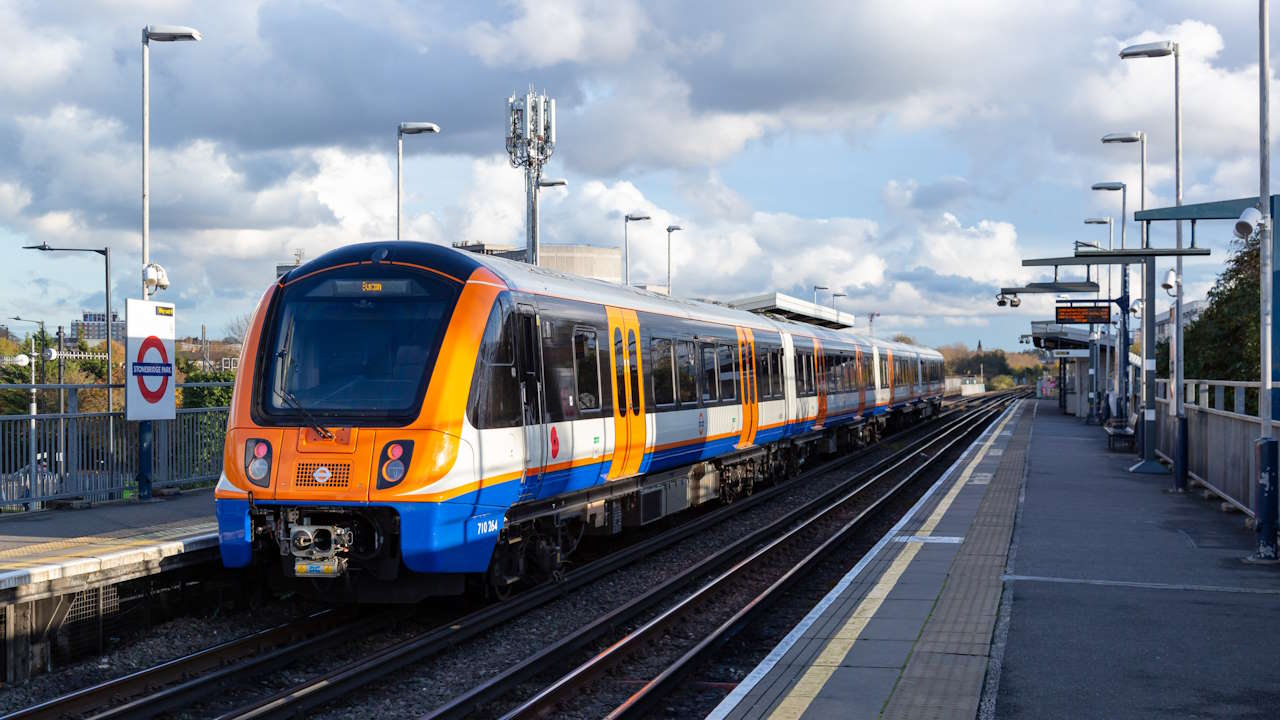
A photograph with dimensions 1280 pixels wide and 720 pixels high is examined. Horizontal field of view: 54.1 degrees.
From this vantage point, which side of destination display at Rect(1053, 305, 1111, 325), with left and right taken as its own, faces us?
front

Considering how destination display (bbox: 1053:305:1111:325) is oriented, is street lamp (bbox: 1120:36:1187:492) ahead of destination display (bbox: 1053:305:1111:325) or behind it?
ahead

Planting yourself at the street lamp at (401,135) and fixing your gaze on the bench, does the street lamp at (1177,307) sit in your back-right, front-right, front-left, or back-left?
front-right

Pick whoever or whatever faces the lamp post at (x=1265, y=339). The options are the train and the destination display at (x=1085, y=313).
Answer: the destination display

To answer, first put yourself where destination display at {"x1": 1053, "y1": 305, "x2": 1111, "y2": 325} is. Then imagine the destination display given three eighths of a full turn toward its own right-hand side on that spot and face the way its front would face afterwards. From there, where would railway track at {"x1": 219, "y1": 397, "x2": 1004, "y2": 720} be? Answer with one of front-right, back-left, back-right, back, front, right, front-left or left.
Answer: back-left

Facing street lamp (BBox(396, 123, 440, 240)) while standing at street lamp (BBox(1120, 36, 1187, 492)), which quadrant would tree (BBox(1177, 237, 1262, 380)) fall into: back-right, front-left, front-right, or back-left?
back-right

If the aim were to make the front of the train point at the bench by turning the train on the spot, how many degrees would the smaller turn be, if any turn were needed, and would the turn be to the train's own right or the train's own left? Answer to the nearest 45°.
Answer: approximately 180°

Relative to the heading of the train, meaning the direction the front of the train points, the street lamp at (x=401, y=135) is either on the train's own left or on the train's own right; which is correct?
on the train's own right

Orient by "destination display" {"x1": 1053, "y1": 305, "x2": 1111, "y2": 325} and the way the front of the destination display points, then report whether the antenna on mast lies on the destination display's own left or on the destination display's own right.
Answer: on the destination display's own right

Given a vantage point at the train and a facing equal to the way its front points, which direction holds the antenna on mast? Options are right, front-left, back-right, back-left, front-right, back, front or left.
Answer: back-right

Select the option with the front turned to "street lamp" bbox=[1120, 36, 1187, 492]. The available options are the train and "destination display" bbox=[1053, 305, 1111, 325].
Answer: the destination display

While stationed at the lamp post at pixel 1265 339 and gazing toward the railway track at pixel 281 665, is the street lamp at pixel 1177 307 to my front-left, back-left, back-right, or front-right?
back-right

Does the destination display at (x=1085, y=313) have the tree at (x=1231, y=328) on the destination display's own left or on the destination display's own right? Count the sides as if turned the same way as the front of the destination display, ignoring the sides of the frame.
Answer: on the destination display's own left

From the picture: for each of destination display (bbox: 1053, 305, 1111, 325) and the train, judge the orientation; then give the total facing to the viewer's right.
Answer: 0
